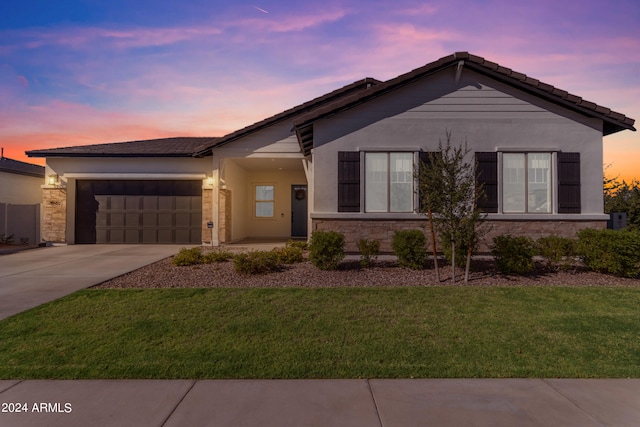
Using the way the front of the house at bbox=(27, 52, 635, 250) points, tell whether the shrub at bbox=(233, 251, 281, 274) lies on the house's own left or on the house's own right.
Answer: on the house's own right

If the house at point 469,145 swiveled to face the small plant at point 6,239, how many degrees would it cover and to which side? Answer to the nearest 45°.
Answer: approximately 90° to its right

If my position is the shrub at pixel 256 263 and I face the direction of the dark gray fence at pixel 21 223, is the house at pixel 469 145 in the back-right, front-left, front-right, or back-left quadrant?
back-right

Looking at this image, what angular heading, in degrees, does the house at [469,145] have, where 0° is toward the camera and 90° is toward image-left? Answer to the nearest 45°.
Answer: approximately 0°

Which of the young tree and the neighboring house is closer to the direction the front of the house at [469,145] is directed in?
the young tree

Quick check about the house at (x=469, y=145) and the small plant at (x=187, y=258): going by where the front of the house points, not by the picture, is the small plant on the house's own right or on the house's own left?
on the house's own right

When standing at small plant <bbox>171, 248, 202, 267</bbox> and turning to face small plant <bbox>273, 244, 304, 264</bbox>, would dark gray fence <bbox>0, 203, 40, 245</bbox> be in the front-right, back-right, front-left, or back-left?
back-left
